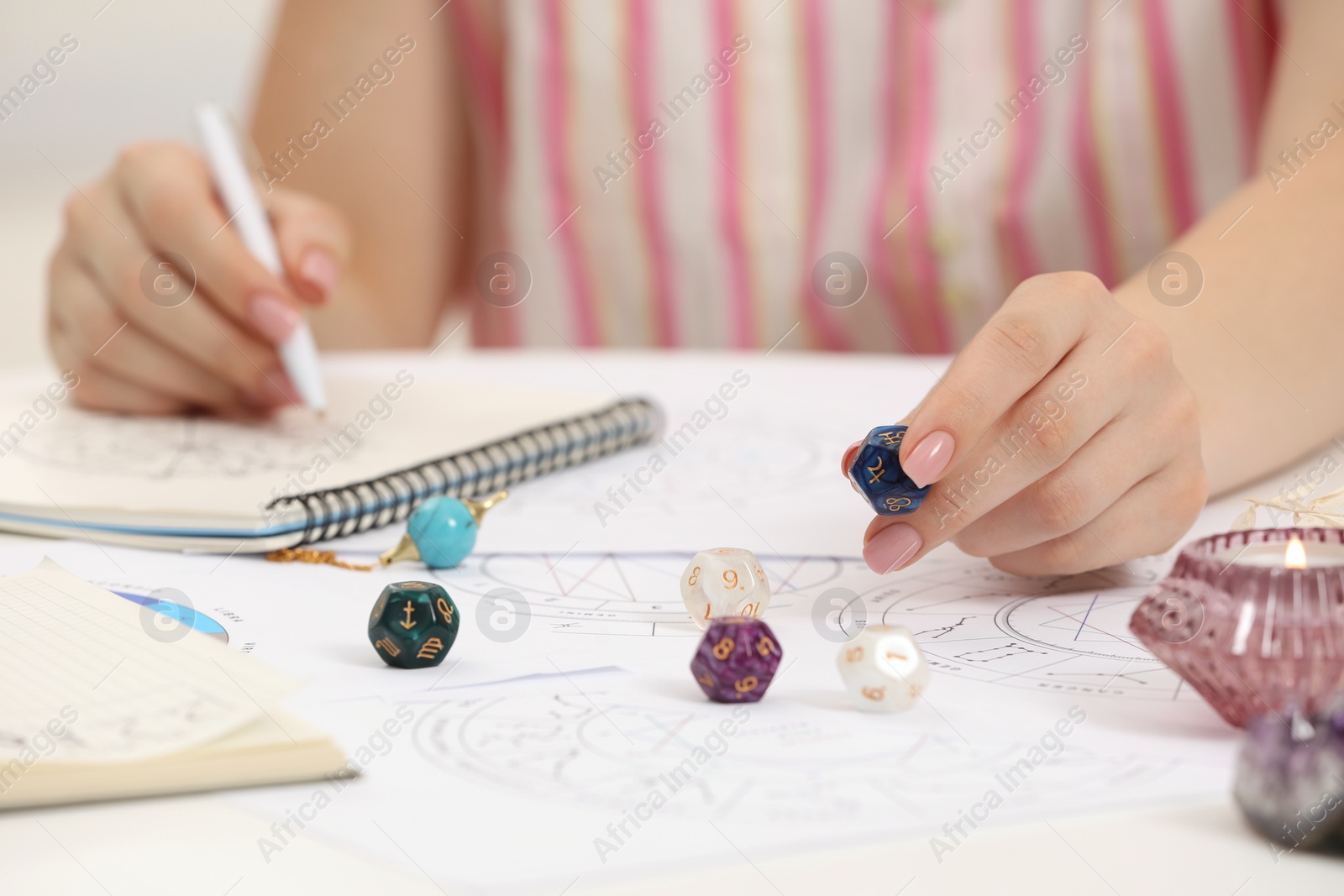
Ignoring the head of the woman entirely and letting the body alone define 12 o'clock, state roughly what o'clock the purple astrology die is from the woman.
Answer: The purple astrology die is roughly at 12 o'clock from the woman.

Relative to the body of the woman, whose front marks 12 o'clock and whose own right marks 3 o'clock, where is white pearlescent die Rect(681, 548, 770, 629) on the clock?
The white pearlescent die is roughly at 12 o'clock from the woman.

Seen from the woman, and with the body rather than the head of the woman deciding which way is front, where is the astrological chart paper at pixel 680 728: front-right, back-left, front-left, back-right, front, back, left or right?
front

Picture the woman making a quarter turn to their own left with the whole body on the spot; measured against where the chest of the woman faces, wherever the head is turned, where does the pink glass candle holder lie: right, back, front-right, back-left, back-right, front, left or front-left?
right

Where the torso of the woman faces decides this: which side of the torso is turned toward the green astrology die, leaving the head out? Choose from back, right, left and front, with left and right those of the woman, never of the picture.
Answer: front

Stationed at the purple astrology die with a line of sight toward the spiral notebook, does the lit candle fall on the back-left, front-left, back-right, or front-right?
back-right

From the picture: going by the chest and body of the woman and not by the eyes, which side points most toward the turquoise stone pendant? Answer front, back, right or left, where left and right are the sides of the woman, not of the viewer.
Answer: front

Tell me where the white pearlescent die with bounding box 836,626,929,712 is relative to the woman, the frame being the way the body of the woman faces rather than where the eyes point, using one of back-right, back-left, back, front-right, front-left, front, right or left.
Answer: front

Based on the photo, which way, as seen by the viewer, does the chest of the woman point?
toward the camera
